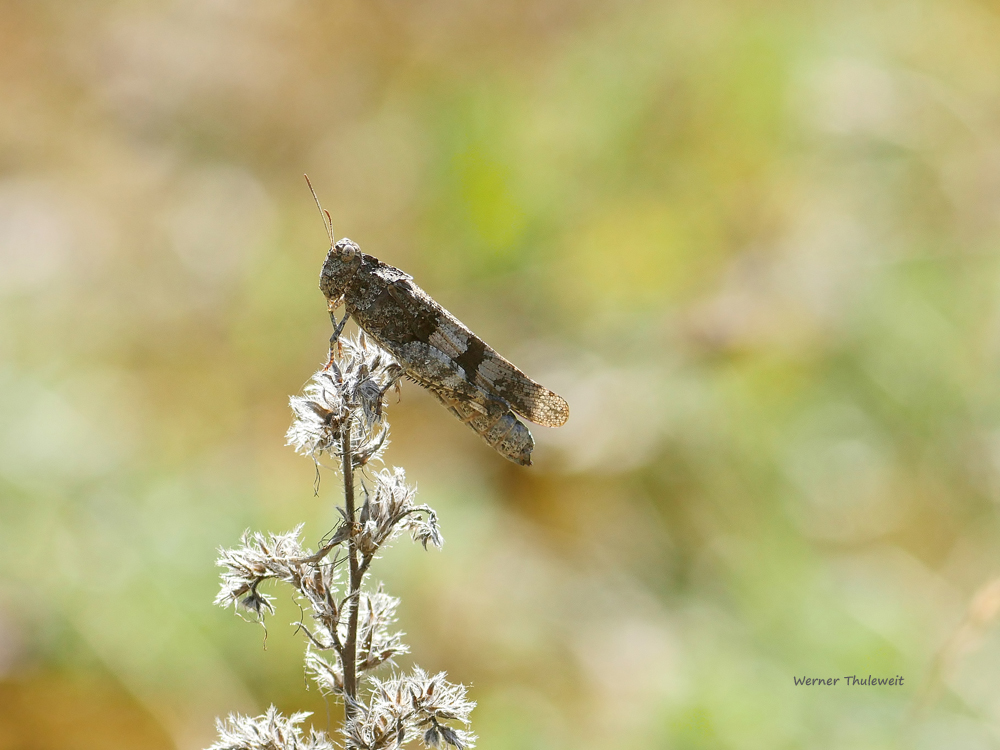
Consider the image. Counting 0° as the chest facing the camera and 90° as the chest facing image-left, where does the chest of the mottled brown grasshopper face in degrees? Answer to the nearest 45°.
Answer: approximately 90°
